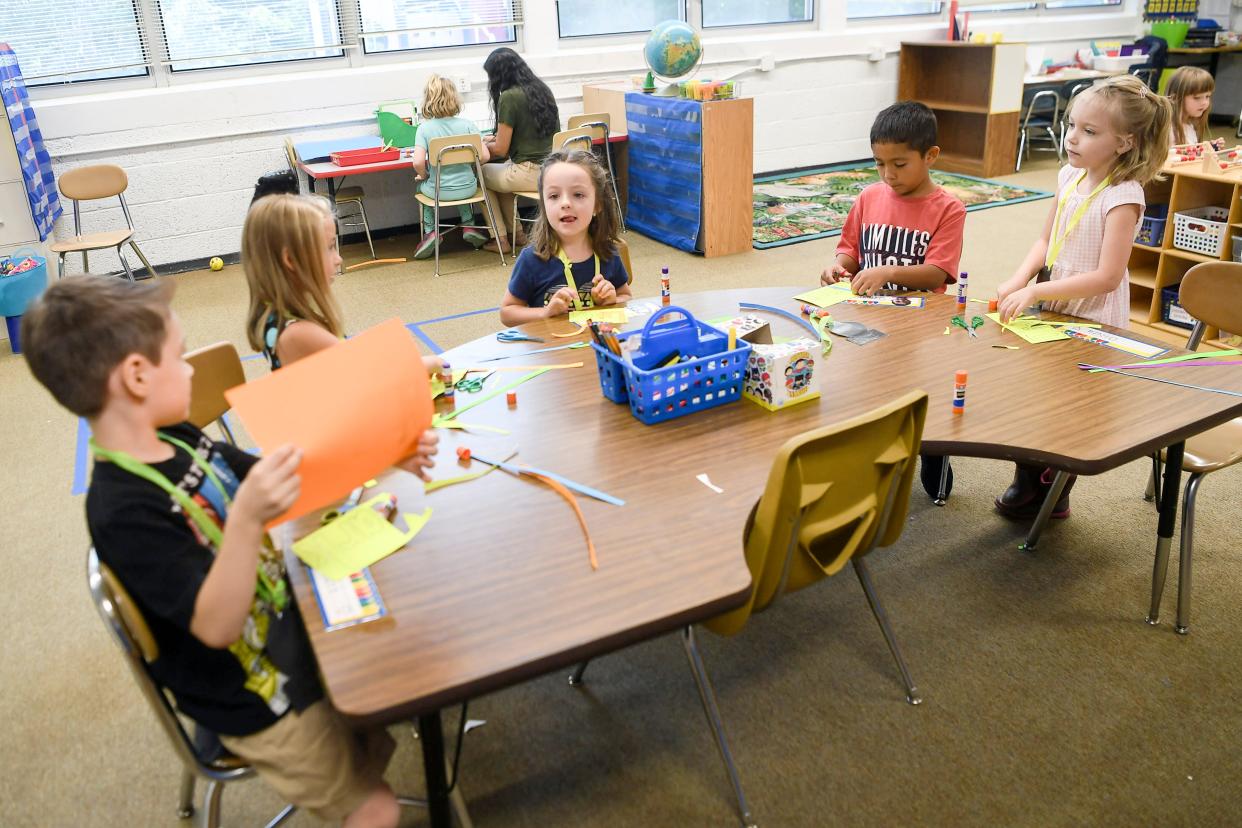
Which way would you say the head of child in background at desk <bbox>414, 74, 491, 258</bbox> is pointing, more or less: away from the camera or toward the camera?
away from the camera

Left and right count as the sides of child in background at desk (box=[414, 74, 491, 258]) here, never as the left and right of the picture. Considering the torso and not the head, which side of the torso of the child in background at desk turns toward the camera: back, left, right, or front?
back

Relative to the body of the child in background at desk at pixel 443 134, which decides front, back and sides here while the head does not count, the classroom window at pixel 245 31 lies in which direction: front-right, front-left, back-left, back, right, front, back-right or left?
front-left

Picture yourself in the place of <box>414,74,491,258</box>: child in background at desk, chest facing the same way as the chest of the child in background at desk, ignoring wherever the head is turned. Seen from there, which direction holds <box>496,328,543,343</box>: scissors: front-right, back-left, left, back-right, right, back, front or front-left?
back

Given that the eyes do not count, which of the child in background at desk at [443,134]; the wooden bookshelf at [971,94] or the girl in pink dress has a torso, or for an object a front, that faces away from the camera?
the child in background at desk

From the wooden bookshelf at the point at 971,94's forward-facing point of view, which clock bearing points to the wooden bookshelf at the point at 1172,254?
the wooden bookshelf at the point at 1172,254 is roughly at 10 o'clock from the wooden bookshelf at the point at 971,94.

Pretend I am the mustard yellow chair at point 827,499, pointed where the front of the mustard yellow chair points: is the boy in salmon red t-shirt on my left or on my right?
on my right

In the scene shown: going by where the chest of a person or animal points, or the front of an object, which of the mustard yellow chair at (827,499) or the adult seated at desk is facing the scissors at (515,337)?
the mustard yellow chair

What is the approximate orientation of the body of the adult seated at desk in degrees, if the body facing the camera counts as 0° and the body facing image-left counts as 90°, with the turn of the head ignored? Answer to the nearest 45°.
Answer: approximately 135°

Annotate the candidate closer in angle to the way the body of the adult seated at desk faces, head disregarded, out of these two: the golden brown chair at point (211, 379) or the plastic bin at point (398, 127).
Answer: the plastic bin

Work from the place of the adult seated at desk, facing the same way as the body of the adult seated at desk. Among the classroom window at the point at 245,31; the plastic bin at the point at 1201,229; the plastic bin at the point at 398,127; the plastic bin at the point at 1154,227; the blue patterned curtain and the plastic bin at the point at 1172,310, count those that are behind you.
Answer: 3
